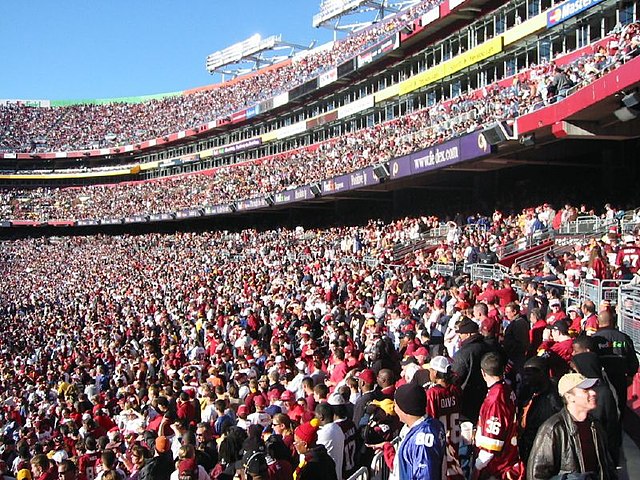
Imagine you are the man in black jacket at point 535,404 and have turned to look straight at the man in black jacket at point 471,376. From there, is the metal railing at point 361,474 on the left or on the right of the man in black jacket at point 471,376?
left

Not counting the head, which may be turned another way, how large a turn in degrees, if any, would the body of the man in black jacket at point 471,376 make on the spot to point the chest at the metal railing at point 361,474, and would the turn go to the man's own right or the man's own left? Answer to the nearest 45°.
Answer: approximately 45° to the man's own left

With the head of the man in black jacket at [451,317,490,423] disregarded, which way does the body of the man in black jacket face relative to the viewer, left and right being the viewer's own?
facing to the left of the viewer

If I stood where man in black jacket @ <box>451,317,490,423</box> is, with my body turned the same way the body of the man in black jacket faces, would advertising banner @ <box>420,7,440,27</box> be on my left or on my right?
on my right

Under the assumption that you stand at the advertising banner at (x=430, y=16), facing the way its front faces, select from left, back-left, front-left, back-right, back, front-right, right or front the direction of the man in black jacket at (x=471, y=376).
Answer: front-left

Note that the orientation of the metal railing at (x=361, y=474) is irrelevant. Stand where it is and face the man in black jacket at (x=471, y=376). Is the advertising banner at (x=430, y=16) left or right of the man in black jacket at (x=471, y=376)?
left

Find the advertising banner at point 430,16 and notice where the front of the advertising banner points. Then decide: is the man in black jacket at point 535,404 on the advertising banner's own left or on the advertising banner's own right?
on the advertising banner's own left

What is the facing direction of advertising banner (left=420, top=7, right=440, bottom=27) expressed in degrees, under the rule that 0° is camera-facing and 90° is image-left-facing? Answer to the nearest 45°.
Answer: approximately 45°

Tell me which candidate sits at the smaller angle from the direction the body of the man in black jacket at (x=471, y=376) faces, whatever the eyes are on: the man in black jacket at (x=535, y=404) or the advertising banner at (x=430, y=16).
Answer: the advertising banner

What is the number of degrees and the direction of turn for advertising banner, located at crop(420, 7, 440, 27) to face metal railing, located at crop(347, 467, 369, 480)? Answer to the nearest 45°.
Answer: approximately 45° to its left
